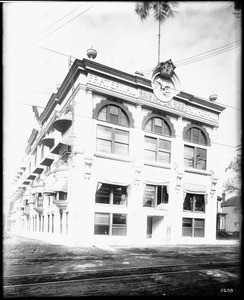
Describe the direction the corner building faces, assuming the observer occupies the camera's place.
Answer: facing the viewer and to the right of the viewer

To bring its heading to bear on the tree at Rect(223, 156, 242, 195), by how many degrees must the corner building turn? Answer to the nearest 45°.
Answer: approximately 45° to its left
